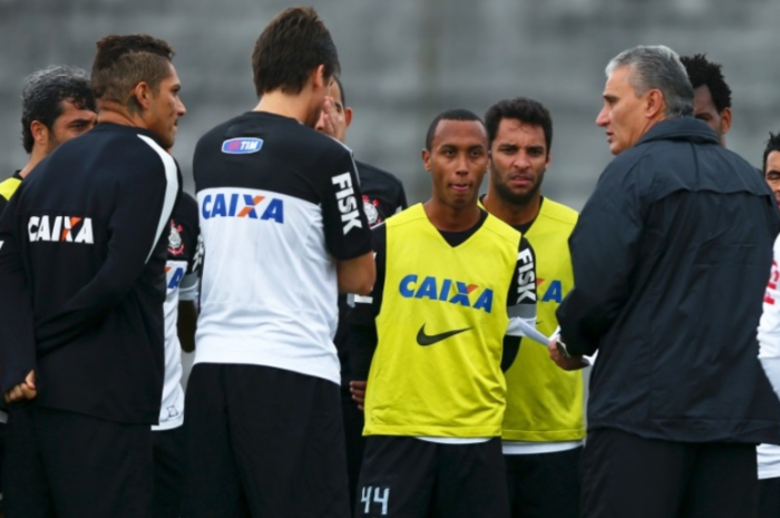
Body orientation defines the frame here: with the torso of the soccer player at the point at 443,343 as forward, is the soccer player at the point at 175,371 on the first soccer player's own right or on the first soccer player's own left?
on the first soccer player's own right

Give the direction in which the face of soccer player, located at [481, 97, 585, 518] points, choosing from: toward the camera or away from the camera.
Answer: toward the camera

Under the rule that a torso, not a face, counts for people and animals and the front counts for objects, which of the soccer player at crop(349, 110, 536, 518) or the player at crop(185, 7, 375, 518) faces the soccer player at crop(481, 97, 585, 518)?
the player

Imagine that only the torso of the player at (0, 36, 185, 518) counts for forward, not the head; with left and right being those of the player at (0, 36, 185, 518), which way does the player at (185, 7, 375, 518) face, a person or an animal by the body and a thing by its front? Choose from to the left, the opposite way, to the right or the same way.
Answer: the same way

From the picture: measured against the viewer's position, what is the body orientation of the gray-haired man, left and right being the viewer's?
facing away from the viewer and to the left of the viewer

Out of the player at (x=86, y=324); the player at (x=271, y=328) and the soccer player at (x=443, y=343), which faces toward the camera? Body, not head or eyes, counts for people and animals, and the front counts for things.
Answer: the soccer player

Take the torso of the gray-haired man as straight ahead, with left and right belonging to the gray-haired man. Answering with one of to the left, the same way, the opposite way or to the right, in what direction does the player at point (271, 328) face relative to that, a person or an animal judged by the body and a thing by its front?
to the right

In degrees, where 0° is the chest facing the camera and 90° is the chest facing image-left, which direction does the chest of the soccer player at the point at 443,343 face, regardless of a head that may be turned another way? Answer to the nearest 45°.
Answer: approximately 0°

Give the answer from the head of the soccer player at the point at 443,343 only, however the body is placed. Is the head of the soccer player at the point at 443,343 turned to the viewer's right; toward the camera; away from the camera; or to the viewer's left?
toward the camera

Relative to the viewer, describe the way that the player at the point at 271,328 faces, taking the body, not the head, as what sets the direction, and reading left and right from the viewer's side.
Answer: facing away from the viewer and to the right of the viewer

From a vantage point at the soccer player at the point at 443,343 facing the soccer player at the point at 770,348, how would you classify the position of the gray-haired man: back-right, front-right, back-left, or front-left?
front-right

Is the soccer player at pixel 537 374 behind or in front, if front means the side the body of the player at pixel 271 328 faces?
in front
